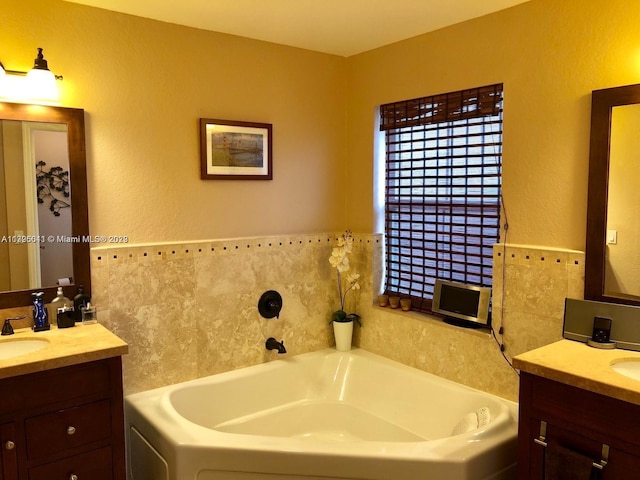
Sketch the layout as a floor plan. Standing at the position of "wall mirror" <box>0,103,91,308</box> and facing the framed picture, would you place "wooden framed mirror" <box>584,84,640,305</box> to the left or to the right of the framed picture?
right

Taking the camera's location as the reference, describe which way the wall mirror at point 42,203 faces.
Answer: facing the viewer and to the right of the viewer

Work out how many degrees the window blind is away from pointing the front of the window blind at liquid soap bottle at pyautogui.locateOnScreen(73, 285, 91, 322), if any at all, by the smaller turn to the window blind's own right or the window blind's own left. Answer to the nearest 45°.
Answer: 0° — it already faces it

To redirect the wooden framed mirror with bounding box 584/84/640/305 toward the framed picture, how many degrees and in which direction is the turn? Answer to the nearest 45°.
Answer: approximately 45° to its right

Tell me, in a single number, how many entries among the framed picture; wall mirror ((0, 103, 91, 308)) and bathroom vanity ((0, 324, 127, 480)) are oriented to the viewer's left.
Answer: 0

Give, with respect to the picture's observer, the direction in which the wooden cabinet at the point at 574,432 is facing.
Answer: facing the viewer and to the left of the viewer

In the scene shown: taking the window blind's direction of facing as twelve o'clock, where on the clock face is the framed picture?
The framed picture is roughly at 1 o'clock from the window blind.

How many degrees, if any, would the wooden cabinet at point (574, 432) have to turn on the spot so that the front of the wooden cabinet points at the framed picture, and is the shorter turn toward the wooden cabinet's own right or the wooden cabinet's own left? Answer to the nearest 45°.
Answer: approximately 45° to the wooden cabinet's own right

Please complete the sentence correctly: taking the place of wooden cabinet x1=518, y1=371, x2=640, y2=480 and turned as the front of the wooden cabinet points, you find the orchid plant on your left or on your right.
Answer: on your right

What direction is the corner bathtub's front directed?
toward the camera

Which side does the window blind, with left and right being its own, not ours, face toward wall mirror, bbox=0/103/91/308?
front

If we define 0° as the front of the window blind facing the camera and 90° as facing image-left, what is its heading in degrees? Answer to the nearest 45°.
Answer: approximately 45°

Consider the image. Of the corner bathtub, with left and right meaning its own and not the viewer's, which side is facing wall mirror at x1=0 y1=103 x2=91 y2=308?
right

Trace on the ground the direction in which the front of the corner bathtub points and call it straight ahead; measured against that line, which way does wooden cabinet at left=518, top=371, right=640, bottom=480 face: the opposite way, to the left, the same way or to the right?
to the right
